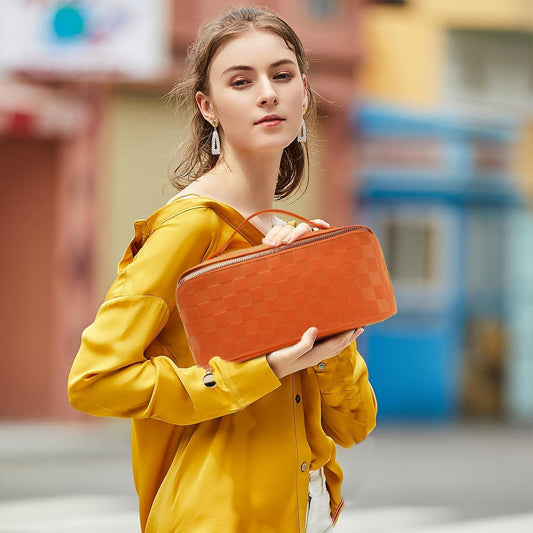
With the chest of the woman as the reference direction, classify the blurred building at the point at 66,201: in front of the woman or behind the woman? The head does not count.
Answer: behind

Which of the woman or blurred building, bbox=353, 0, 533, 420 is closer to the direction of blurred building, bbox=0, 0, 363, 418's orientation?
the woman

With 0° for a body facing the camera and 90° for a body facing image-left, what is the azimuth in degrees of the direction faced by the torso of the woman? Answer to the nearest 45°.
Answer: approximately 315°

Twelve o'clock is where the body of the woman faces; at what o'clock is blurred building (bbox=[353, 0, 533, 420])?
The blurred building is roughly at 8 o'clock from the woman.

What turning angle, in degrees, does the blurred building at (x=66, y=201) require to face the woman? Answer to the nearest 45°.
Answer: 0° — it already faces them

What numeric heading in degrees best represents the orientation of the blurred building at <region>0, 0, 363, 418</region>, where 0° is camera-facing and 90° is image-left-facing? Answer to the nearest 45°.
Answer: approximately 0°
